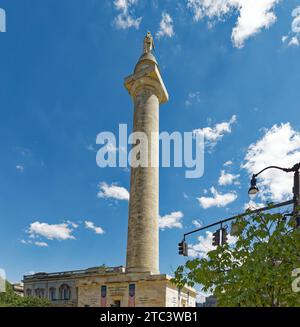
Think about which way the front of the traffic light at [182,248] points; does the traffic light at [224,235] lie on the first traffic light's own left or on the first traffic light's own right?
on the first traffic light's own left

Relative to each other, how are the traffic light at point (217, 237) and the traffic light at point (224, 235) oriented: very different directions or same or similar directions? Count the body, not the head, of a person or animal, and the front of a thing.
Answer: very different directions

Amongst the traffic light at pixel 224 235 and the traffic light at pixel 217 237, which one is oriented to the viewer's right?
the traffic light at pixel 224 235

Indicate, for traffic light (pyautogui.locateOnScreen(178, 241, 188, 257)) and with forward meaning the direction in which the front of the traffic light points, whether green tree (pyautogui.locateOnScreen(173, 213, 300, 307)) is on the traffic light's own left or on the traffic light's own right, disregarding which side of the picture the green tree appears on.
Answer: on the traffic light's own left

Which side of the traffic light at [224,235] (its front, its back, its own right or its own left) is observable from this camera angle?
right

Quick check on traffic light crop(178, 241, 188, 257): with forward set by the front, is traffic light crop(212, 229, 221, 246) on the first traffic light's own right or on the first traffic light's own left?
on the first traffic light's own left
